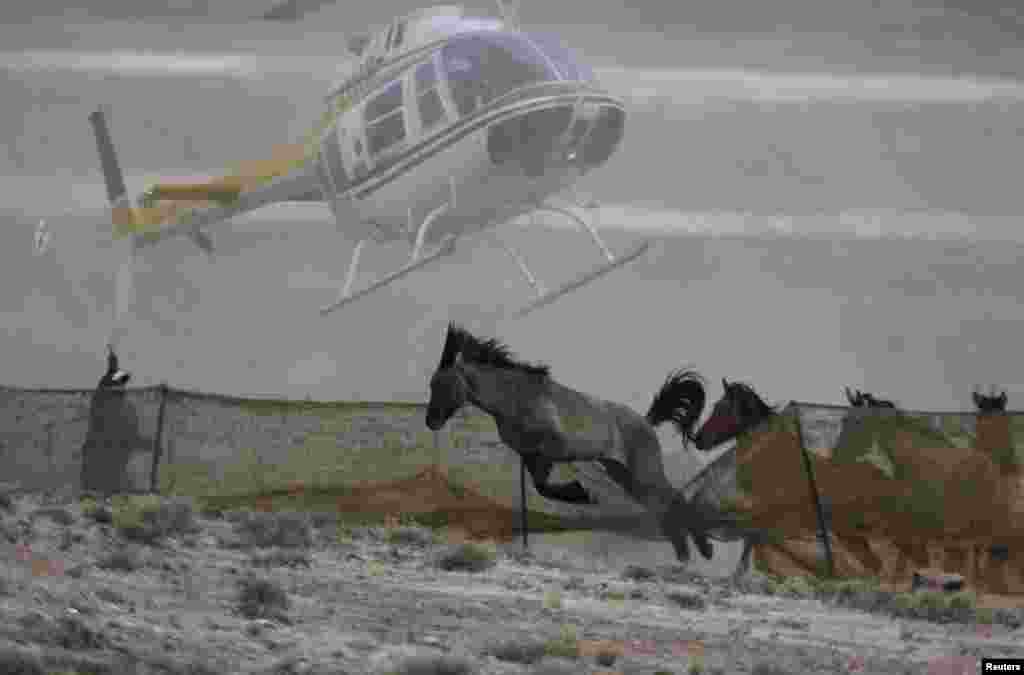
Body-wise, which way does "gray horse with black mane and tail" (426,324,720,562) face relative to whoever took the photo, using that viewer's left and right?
facing to the left of the viewer

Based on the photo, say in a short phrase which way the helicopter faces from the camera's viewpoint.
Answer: facing the viewer and to the right of the viewer

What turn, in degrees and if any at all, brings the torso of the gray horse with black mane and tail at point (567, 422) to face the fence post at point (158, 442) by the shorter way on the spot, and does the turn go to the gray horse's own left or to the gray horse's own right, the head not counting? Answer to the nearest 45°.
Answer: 0° — it already faces it

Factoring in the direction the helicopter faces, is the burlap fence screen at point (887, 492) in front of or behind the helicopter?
in front

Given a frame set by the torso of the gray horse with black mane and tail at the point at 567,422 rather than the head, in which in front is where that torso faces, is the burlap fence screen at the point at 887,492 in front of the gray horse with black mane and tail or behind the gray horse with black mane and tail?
behind

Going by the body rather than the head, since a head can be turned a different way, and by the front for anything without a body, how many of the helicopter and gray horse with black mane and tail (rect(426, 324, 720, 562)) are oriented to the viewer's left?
1

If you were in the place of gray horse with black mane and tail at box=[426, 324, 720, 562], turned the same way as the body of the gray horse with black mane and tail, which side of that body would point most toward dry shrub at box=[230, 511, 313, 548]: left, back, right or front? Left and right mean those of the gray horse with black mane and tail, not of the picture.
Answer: front
